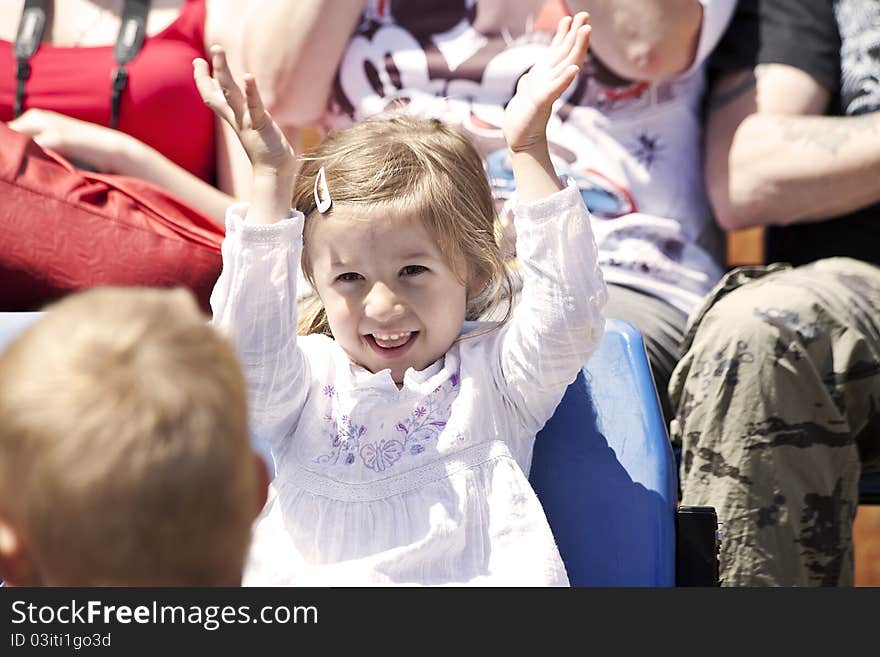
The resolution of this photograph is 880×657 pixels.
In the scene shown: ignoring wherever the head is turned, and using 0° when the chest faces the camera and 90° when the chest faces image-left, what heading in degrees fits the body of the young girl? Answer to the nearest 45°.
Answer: approximately 0°
